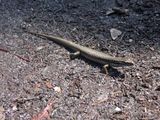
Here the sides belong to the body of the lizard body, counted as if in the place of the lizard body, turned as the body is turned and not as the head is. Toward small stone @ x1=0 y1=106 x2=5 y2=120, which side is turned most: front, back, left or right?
right

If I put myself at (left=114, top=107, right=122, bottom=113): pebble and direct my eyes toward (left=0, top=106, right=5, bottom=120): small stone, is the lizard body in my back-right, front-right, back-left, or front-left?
front-right

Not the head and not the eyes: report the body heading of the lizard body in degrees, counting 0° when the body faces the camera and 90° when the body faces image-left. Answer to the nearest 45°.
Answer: approximately 315°

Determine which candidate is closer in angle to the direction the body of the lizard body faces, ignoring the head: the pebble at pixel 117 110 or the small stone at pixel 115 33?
the pebble

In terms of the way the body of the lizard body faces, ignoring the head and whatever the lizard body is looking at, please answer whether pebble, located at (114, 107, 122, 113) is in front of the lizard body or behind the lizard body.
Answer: in front

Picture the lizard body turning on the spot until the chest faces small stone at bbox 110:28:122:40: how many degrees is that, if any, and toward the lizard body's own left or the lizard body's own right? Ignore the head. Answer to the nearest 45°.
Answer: approximately 90° to the lizard body's own left

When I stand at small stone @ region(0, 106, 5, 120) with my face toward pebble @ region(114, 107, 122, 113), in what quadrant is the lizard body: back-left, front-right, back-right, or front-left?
front-left
